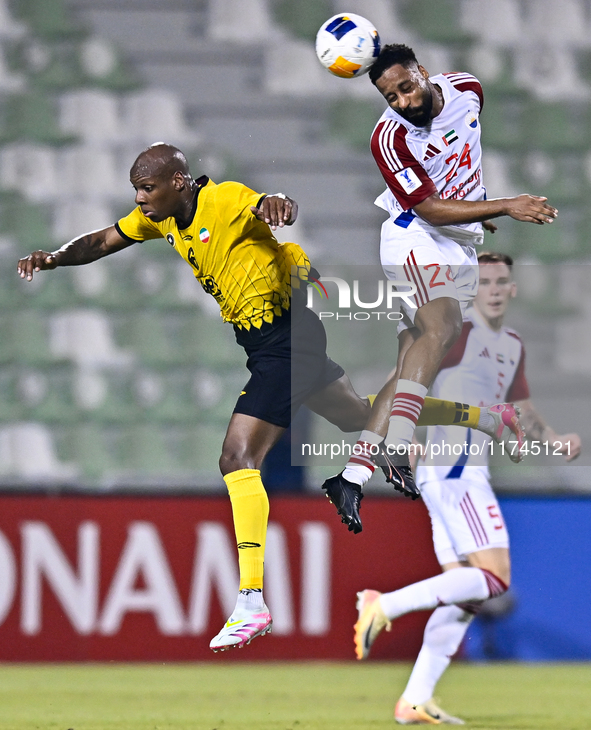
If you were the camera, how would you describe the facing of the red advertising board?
facing the viewer

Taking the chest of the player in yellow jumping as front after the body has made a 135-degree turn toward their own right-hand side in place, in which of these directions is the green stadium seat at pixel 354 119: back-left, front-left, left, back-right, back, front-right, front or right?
front

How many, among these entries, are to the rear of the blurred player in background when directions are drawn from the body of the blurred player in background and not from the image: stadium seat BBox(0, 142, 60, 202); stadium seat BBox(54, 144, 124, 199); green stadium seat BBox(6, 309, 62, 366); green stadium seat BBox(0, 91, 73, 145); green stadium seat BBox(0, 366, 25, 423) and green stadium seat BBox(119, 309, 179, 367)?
6

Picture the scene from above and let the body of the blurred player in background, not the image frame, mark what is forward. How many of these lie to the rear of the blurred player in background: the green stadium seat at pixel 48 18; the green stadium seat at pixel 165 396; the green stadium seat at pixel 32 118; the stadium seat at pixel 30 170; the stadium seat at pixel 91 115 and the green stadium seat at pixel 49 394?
6

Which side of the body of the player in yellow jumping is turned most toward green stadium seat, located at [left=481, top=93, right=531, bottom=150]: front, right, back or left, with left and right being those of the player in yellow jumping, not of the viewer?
back

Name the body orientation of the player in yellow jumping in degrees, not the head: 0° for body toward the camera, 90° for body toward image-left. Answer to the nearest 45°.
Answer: approximately 45°

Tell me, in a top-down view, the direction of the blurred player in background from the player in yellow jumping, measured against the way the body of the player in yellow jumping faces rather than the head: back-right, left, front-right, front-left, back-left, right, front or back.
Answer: back

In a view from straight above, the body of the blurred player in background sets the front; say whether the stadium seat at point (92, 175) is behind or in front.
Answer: behind
